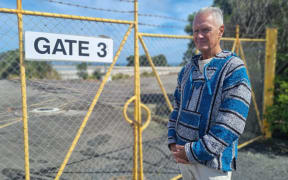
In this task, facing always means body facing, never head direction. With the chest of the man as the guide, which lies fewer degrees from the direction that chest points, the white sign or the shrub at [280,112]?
the white sign

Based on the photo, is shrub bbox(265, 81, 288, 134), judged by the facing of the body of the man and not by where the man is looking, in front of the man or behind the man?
behind

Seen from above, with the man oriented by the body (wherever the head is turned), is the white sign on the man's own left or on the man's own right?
on the man's own right

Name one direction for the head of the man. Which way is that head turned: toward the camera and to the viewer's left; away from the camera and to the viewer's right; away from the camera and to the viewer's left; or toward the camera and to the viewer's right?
toward the camera and to the viewer's left

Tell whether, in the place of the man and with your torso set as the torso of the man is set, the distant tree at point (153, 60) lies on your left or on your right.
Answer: on your right
